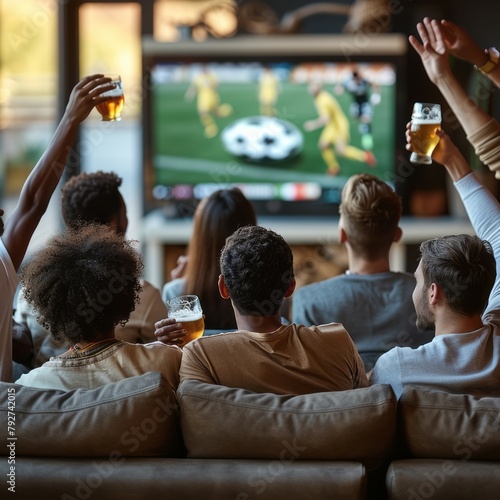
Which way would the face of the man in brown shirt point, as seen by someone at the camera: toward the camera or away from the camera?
away from the camera

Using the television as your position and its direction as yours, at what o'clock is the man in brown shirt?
The man in brown shirt is roughly at 12 o'clock from the television.

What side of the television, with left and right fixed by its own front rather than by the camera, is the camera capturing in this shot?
front

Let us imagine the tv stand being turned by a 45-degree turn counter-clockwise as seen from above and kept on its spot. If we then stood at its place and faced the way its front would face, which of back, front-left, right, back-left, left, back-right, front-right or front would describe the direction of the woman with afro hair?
front-right

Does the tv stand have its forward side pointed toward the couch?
yes

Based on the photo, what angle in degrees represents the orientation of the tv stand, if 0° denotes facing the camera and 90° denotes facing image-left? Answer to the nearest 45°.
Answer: approximately 0°

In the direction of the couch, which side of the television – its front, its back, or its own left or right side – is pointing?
front

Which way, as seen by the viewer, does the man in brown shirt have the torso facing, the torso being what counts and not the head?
away from the camera

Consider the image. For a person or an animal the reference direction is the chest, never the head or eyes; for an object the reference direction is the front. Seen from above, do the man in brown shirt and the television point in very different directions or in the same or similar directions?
very different directions

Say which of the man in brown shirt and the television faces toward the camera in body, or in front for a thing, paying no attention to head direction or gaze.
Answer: the television

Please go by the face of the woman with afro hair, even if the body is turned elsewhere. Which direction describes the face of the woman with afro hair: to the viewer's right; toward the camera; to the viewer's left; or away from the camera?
away from the camera

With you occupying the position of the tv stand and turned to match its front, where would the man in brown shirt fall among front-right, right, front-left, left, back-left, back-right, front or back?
front

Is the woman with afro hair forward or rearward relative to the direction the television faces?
forward

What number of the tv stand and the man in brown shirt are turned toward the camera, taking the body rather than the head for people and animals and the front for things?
1
